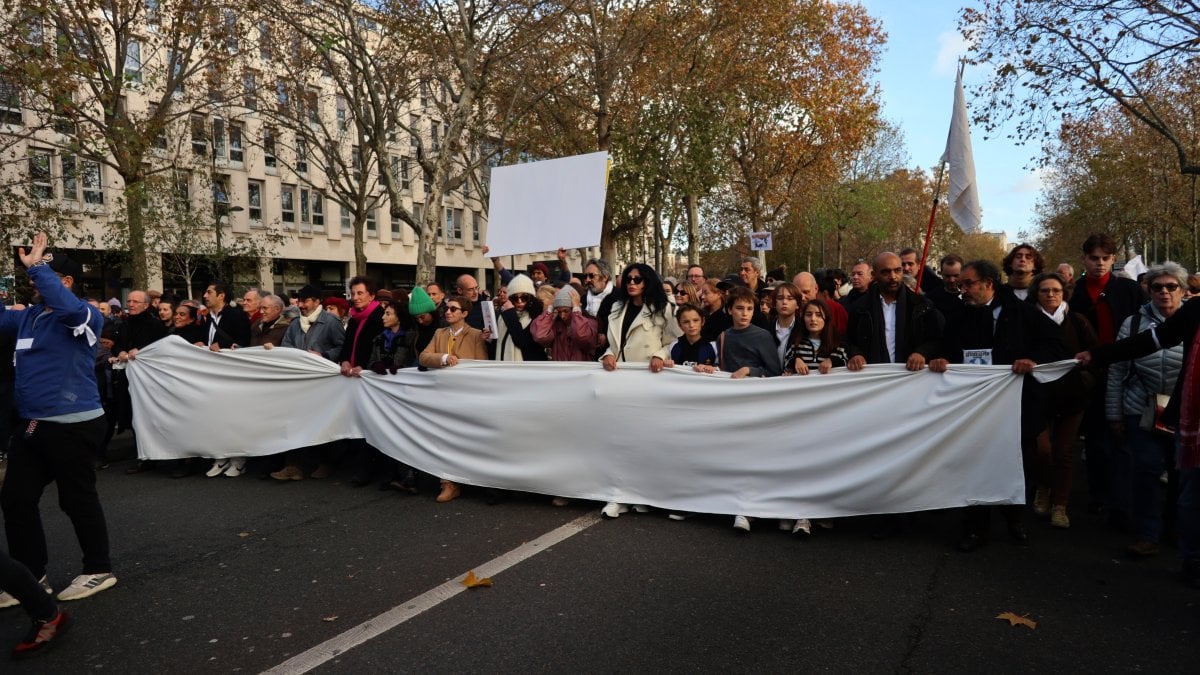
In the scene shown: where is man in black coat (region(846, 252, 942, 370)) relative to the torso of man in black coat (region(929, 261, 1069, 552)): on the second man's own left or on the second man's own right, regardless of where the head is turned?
on the second man's own right

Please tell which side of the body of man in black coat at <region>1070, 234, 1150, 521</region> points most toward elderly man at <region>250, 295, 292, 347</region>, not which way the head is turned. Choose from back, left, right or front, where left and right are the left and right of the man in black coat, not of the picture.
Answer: right

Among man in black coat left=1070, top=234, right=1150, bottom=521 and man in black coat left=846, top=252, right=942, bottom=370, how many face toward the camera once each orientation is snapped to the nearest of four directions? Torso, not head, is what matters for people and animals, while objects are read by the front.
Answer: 2

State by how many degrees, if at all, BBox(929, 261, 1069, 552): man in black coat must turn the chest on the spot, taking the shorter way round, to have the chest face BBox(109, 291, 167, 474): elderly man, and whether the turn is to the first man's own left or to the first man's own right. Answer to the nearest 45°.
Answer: approximately 45° to the first man's own right

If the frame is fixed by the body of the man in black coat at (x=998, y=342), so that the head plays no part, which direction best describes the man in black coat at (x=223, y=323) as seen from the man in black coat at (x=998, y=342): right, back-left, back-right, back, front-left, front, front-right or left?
front-right

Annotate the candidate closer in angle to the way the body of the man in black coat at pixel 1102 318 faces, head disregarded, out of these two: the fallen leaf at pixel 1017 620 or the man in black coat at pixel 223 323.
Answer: the fallen leaf

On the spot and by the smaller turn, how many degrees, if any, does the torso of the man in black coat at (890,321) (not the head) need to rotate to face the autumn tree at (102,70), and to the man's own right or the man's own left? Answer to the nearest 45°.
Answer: approximately 90° to the man's own right

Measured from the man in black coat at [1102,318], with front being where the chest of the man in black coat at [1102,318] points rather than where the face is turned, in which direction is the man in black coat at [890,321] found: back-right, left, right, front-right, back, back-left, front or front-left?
front-right

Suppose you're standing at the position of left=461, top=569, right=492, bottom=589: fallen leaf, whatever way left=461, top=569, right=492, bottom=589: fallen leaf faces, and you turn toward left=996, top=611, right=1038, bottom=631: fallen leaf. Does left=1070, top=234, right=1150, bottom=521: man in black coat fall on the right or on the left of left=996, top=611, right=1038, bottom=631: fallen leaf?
left

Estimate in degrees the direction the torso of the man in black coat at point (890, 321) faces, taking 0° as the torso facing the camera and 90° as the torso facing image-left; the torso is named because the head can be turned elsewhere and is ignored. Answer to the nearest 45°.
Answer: approximately 0°

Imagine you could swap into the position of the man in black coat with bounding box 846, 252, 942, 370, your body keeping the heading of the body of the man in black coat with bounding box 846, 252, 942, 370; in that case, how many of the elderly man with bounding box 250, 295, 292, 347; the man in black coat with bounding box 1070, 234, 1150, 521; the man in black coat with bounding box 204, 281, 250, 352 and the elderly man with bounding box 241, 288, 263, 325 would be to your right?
3

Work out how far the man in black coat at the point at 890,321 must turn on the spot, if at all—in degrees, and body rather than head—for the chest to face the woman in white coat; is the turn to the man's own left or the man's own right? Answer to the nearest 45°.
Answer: approximately 90° to the man's own right
